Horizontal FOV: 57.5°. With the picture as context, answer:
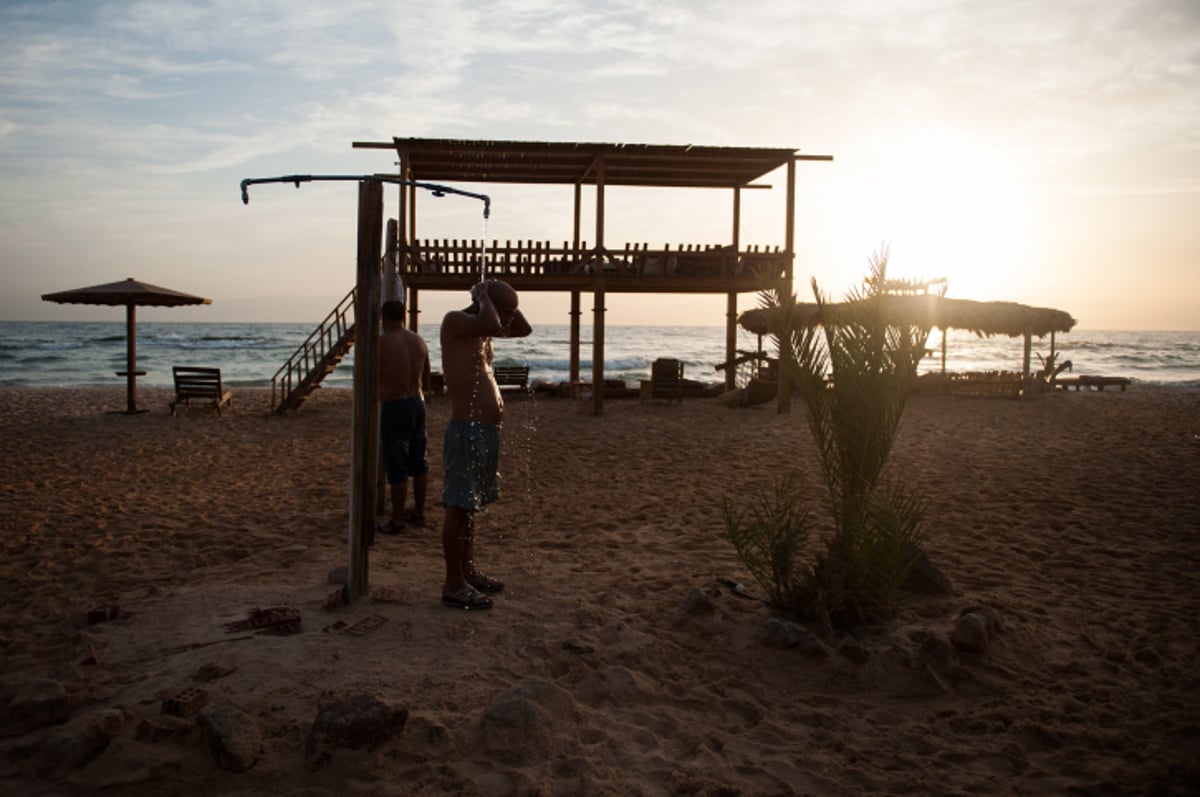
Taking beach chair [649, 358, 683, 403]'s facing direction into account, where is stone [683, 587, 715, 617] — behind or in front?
behind

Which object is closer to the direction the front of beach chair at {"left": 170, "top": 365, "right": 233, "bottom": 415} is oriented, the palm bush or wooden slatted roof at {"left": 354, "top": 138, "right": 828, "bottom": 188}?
the wooden slatted roof

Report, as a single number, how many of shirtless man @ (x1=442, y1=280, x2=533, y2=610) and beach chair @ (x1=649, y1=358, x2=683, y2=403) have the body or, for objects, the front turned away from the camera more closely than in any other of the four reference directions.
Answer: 1

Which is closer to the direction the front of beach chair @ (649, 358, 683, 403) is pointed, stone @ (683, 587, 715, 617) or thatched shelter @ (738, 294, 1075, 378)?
the thatched shelter

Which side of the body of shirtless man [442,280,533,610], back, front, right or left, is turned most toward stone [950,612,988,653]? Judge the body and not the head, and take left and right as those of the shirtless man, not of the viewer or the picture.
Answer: front

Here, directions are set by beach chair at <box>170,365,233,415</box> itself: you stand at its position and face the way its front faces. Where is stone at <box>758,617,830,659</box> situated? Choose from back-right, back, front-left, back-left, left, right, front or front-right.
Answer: back-right

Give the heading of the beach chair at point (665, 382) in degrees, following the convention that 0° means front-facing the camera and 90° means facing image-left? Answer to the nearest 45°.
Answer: approximately 180°

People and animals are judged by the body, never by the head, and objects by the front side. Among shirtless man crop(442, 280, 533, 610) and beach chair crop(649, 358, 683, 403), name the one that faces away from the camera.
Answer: the beach chair

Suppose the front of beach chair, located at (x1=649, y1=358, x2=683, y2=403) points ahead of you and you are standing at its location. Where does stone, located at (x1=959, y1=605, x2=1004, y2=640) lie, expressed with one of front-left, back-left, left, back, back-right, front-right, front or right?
back

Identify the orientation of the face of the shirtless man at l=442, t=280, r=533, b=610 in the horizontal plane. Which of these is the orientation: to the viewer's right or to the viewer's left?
to the viewer's right

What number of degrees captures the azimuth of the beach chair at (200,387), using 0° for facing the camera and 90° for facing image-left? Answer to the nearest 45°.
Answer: approximately 225°

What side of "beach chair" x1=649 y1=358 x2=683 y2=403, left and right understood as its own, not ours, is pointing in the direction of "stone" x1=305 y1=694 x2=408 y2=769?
back

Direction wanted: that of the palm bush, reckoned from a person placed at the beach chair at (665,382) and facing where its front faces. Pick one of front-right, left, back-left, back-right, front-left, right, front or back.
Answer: back

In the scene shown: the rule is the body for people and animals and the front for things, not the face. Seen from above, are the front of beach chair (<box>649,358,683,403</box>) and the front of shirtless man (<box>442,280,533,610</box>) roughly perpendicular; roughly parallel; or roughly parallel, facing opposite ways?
roughly perpendicular
